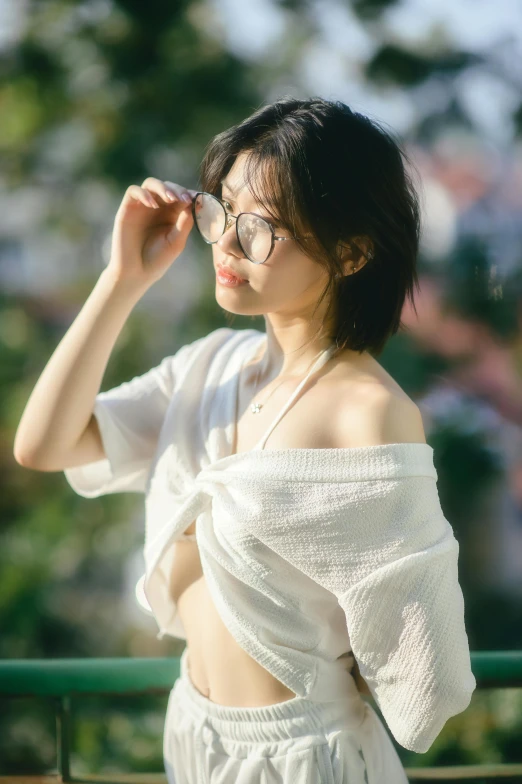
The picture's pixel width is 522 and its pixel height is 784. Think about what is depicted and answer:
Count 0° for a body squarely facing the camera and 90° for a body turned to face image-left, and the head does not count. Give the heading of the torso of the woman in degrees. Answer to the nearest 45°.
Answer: approximately 45°
